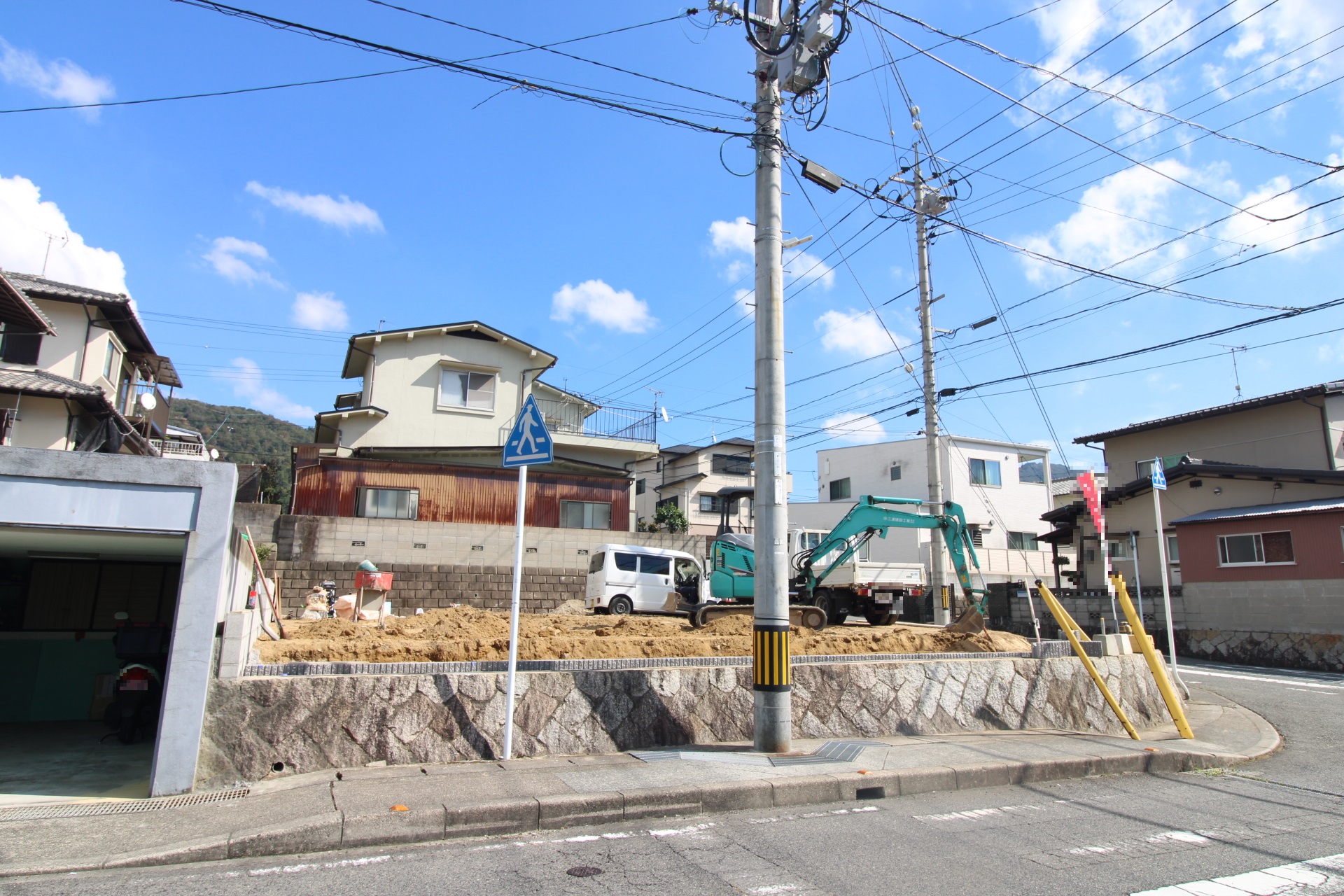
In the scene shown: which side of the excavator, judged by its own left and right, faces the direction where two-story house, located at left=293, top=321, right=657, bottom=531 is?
back

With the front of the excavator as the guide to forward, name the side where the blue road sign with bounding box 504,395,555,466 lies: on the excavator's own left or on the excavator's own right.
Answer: on the excavator's own right

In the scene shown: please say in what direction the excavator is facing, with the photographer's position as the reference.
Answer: facing to the right of the viewer

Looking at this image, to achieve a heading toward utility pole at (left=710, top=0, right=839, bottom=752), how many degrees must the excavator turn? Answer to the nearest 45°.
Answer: approximately 90° to its right

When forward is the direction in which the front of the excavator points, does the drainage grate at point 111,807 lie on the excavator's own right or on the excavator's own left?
on the excavator's own right

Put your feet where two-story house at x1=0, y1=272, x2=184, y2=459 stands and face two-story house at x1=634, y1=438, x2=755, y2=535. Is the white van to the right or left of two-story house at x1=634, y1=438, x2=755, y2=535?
right

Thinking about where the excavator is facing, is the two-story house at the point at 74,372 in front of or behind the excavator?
behind

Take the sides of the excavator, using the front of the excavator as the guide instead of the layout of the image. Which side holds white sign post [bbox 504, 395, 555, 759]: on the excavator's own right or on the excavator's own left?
on the excavator's own right

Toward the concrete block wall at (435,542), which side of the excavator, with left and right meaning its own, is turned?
back

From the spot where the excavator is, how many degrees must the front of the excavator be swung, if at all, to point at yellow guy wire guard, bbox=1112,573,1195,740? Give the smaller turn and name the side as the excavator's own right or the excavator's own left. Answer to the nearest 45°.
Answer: approximately 45° to the excavator's own right

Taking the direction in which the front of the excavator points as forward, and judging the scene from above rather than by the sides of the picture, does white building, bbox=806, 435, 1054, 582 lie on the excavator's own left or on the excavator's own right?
on the excavator's own left

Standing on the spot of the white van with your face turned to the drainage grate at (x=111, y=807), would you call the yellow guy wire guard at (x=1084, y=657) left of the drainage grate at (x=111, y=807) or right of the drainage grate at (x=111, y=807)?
left

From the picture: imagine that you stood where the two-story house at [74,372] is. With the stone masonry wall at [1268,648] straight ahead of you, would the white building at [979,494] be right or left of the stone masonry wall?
left
